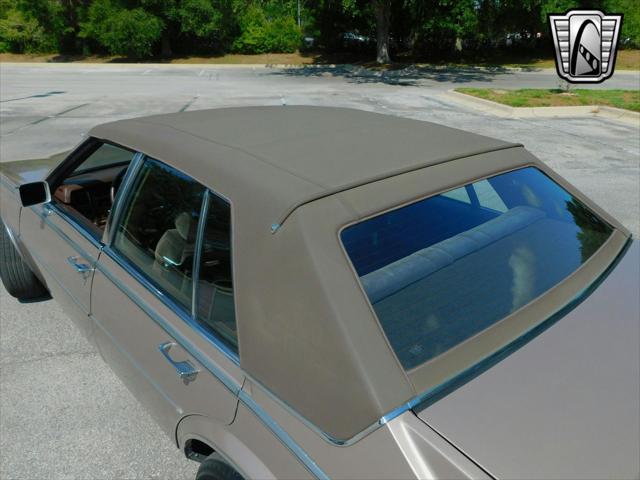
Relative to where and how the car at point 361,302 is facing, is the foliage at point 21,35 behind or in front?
in front

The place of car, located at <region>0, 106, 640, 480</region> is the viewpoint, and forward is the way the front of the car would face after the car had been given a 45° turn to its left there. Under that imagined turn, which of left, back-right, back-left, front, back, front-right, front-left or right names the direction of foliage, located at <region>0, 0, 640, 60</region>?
right

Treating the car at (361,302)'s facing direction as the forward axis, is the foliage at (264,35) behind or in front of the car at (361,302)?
in front

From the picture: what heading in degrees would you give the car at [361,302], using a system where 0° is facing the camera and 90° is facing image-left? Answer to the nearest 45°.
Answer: approximately 135°

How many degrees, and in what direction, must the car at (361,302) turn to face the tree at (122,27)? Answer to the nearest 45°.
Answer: approximately 45° to its right
